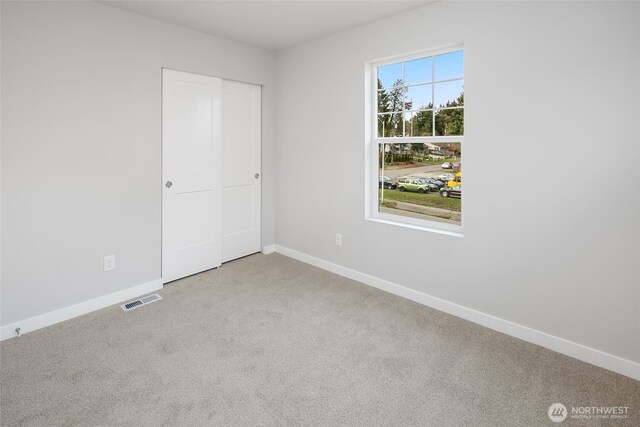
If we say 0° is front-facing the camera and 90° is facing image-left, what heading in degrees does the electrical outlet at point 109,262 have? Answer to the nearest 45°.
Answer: approximately 315°

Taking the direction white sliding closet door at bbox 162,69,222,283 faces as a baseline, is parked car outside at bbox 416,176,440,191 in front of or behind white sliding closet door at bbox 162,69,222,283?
in front

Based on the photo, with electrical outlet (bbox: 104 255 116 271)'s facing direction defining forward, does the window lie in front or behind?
in front

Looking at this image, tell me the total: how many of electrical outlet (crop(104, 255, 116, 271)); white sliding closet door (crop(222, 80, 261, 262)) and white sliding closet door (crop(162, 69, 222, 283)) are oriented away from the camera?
0

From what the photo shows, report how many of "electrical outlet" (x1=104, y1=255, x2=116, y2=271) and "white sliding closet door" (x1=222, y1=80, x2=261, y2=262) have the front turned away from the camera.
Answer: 0

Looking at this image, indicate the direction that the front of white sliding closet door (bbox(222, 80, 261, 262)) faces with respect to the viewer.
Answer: facing the viewer and to the right of the viewer

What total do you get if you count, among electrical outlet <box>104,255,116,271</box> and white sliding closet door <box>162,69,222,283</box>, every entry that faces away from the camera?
0

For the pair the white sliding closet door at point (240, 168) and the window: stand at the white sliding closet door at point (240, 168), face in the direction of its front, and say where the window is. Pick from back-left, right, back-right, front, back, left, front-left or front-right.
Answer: front
